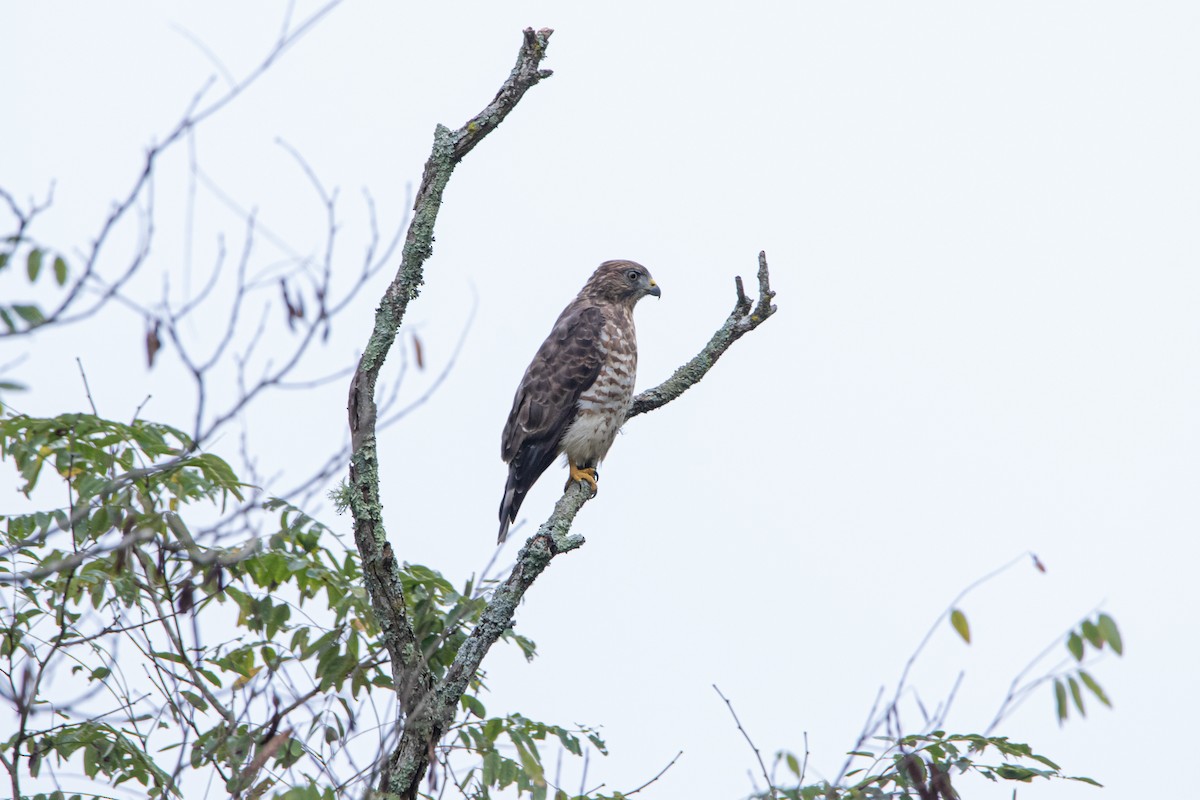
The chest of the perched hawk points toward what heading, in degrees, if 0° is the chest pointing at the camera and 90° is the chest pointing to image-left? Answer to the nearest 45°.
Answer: approximately 270°
